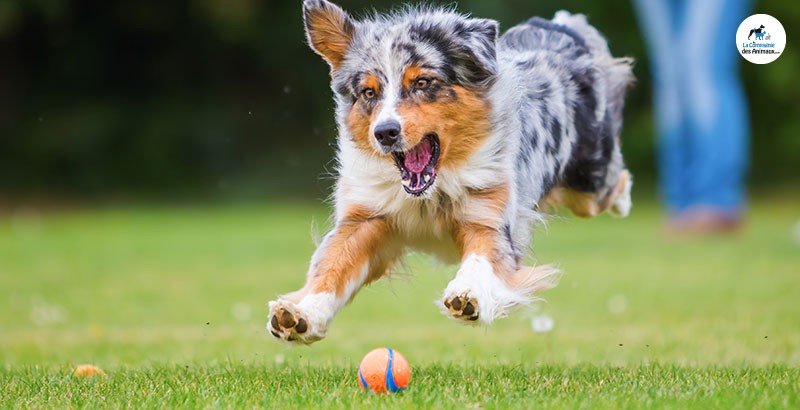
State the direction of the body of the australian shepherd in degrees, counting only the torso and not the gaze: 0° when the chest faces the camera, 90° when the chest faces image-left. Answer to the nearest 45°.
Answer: approximately 45°
